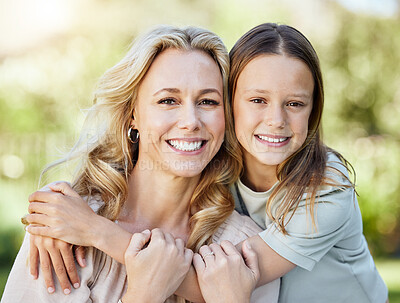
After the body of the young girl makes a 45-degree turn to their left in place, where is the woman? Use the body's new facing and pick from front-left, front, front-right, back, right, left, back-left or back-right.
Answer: right

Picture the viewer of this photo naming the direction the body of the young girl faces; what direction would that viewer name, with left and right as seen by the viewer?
facing the viewer and to the left of the viewer

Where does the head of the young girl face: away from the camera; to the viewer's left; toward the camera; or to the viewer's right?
toward the camera

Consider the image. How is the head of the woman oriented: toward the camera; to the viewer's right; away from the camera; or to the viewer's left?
toward the camera
